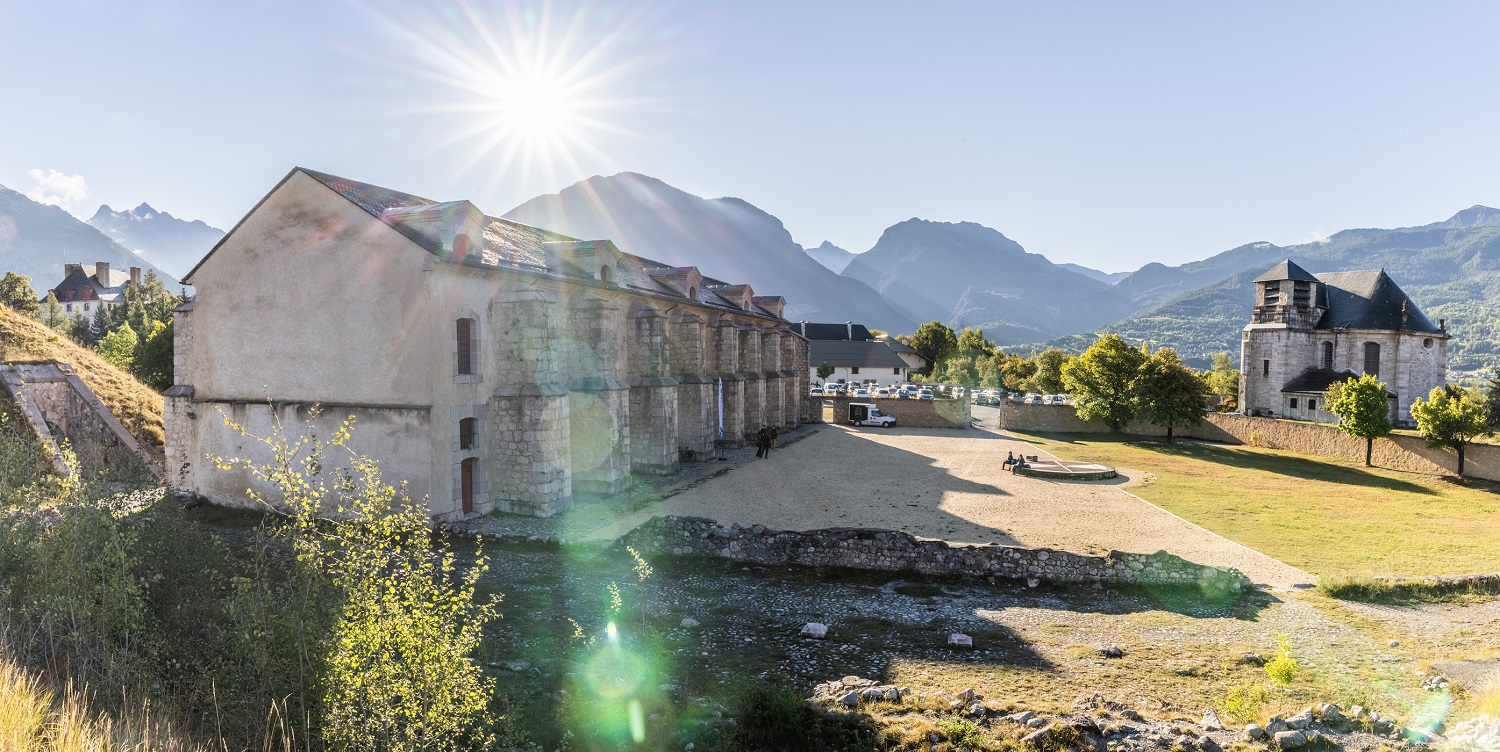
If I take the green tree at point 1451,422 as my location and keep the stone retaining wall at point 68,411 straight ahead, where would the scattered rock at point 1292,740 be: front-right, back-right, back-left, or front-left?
front-left

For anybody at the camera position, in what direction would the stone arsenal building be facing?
facing the viewer and to the right of the viewer

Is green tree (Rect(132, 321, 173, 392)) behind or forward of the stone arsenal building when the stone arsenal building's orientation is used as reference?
behind

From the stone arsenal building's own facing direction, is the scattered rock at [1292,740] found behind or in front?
in front

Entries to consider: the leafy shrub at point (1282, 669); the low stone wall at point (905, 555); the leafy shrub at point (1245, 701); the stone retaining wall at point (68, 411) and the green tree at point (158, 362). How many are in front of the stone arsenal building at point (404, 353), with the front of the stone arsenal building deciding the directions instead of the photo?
3

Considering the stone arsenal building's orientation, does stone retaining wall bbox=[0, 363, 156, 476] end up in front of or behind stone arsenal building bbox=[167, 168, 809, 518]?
behind

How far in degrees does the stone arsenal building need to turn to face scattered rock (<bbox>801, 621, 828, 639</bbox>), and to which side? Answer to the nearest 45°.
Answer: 0° — it already faces it

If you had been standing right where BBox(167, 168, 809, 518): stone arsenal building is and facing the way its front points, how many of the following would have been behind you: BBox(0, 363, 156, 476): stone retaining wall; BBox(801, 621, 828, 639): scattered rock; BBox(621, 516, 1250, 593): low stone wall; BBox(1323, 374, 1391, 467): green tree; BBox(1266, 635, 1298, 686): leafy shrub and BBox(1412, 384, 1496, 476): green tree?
1

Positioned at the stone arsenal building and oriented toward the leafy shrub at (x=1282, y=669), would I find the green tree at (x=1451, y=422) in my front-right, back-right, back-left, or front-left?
front-left

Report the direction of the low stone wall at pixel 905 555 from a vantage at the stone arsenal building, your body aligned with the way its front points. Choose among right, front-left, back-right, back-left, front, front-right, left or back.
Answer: front

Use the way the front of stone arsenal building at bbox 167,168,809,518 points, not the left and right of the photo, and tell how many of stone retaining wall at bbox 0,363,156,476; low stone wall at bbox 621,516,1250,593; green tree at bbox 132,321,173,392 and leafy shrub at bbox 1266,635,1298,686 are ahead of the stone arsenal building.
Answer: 2

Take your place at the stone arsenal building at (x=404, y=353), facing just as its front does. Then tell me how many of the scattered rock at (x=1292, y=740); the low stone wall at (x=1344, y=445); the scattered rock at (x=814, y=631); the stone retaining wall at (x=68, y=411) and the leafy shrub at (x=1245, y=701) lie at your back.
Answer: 1

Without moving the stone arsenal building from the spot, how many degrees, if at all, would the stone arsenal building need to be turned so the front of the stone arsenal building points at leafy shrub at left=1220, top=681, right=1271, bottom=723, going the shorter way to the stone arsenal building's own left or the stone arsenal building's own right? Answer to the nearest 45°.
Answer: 0° — it already faces it

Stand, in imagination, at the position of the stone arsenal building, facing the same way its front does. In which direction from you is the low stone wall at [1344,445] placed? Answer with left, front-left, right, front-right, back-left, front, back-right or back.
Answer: front-left

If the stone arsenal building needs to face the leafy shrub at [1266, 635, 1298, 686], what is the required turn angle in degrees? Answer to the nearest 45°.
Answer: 0° — it already faces it

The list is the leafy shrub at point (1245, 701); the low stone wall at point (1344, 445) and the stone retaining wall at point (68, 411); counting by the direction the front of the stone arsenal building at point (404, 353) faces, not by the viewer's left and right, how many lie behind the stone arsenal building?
1

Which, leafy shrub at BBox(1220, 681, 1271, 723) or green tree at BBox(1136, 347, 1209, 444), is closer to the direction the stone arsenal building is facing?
the leafy shrub
